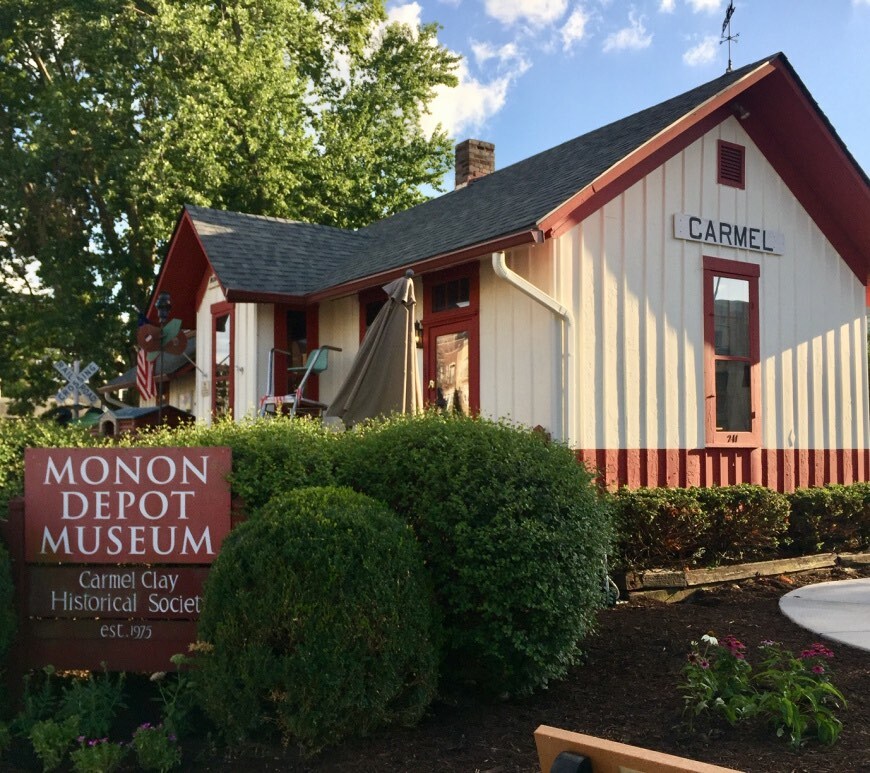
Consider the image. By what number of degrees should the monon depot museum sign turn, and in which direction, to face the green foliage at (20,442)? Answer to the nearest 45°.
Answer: approximately 180°

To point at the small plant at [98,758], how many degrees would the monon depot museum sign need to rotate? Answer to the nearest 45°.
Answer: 0° — it already faces it

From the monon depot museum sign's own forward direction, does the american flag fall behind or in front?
behind

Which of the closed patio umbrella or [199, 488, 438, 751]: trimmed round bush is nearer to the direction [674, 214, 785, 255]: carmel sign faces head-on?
the trimmed round bush

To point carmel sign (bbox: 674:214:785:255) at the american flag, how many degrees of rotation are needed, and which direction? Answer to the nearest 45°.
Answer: approximately 135° to its right

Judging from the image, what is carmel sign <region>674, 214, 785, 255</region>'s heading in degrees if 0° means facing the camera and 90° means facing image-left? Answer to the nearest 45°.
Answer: approximately 315°

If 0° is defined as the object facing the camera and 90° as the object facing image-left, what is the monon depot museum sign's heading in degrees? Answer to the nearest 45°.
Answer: approximately 0°

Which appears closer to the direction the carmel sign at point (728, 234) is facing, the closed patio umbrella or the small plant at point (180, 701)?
the small plant

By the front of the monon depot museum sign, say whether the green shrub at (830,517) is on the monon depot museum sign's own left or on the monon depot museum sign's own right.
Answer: on the monon depot museum sign's own left

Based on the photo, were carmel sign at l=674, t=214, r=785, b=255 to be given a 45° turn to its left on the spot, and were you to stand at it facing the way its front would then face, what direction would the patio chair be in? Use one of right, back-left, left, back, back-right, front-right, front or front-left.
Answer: back
